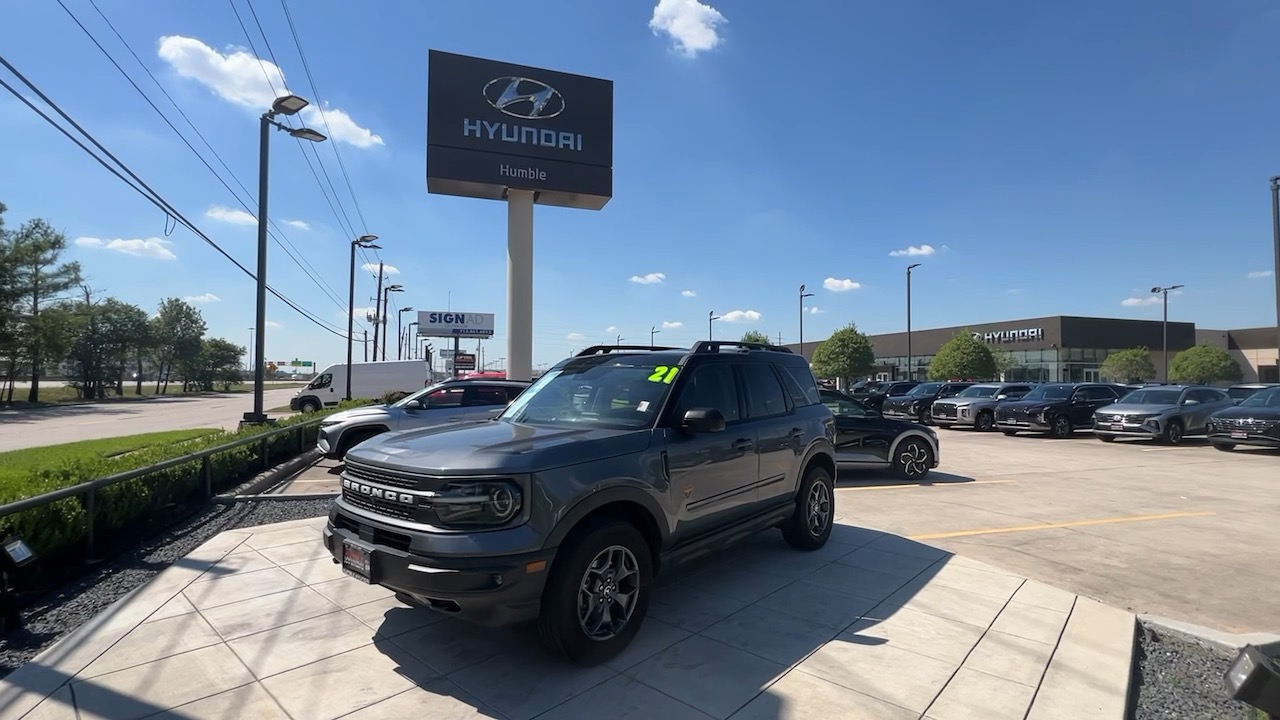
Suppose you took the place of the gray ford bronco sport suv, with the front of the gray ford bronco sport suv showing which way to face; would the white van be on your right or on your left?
on your right

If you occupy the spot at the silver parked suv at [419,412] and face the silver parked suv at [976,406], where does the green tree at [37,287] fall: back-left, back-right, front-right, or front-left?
back-left

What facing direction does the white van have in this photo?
to the viewer's left

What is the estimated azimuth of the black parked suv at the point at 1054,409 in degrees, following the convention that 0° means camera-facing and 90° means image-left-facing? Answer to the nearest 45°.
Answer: approximately 45°

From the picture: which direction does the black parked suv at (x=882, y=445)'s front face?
to the viewer's right

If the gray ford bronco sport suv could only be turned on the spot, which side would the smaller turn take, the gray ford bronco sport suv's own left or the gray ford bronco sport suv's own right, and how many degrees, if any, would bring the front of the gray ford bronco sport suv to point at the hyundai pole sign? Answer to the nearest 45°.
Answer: approximately 135° to the gray ford bronco sport suv's own right

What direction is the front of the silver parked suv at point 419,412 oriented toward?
to the viewer's left

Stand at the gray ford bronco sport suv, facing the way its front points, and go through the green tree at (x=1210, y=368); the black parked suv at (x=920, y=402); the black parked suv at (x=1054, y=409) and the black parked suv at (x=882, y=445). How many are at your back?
4

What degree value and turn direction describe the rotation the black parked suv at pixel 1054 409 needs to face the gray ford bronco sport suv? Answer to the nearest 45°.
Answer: approximately 45° to its left

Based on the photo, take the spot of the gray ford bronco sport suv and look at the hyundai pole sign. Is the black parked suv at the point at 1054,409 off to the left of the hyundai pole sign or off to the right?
right

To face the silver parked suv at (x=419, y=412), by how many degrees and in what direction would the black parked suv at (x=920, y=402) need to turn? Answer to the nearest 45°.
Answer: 0° — it already faces it

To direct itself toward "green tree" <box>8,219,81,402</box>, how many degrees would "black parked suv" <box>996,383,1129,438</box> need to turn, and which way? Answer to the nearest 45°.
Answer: approximately 45° to its right
